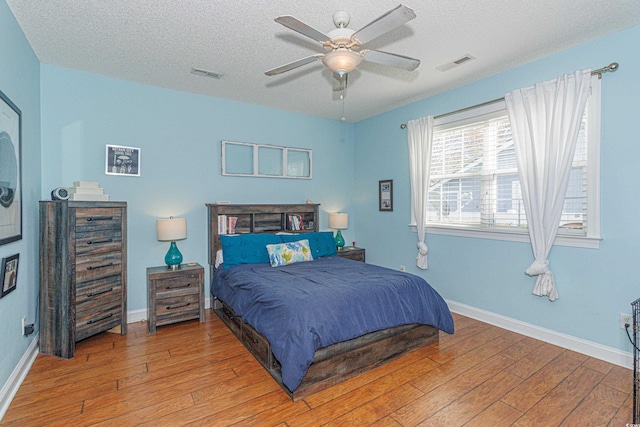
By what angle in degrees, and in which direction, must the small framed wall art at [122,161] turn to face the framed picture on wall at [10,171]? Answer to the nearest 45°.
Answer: approximately 45° to its right

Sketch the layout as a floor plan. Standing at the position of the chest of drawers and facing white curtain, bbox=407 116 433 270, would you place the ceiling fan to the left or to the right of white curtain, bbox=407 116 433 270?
right

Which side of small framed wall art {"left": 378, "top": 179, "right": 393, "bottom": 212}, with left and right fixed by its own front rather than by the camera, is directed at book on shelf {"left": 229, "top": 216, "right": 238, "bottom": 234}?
front

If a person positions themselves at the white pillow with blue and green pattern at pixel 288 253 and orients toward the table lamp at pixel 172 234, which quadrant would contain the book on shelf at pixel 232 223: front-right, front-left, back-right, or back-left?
front-right

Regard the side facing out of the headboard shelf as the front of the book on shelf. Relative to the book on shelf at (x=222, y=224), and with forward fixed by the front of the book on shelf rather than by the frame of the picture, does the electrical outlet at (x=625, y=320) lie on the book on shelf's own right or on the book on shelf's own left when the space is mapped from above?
on the book on shelf's own left

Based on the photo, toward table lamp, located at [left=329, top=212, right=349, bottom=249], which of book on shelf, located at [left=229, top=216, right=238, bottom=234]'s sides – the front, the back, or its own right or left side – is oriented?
left

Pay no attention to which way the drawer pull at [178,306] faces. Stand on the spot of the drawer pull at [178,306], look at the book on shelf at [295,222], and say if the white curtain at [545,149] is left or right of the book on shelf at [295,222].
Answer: right

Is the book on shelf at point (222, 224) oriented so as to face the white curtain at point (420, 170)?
no

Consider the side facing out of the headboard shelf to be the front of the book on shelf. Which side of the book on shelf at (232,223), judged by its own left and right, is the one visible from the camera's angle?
front

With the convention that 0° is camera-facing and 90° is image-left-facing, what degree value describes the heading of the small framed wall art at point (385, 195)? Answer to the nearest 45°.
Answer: approximately 45°

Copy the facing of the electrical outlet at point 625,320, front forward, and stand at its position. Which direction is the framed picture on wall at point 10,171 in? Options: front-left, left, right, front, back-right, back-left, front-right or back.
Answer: front-right

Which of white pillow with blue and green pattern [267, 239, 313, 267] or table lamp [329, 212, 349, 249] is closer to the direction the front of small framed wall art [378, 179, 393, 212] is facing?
the white pillow with blue and green pattern

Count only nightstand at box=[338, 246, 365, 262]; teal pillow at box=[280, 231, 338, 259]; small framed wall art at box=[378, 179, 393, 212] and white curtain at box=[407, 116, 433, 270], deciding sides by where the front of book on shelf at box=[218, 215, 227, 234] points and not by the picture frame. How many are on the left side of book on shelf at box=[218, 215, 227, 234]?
4

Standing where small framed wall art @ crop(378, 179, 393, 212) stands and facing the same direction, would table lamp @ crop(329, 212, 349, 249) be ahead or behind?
ahead

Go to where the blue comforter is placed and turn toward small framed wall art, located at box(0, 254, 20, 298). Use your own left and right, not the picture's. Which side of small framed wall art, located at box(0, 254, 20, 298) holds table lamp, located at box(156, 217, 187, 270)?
right

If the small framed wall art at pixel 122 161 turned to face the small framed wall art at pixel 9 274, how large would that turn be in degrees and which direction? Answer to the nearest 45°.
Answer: approximately 45° to its right

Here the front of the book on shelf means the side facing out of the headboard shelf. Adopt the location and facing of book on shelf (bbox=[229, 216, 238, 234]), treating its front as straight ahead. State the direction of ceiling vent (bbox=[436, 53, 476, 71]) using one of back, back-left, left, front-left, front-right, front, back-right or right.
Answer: front-left
